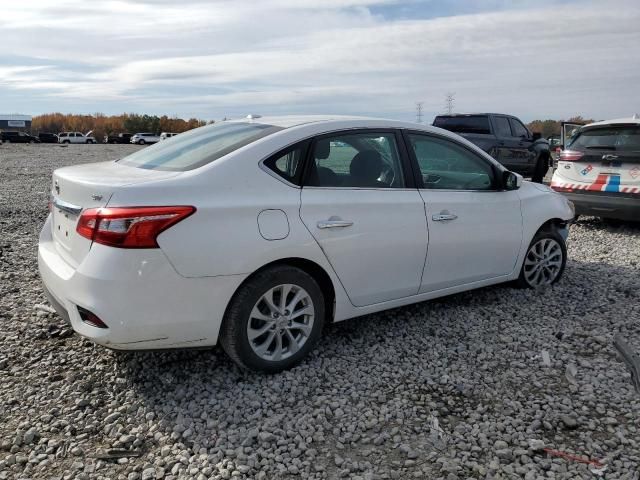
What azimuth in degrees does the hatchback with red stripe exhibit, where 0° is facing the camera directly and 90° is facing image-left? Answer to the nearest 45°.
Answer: approximately 180°

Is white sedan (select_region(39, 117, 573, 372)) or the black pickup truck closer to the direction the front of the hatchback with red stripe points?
the black pickup truck

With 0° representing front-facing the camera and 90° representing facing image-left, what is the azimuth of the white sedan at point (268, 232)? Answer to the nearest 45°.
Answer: approximately 225°

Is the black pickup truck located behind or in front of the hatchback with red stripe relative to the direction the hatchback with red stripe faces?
in front

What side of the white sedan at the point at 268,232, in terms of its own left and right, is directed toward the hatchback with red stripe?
front

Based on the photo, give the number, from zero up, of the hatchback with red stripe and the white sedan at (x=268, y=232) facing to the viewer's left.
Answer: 0
